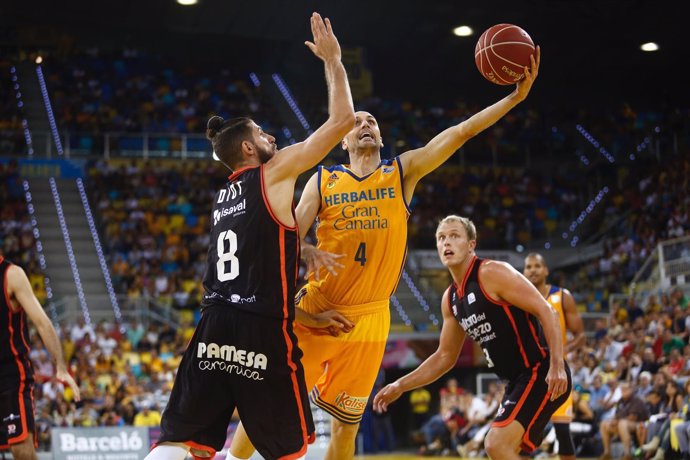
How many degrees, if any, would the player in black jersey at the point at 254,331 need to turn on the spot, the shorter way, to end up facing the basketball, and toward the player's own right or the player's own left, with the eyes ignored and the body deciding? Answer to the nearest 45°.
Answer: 0° — they already face it

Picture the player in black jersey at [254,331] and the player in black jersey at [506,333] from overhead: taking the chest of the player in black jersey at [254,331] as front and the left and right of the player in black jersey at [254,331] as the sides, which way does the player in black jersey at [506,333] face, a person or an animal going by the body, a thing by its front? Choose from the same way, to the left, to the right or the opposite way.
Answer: the opposite way

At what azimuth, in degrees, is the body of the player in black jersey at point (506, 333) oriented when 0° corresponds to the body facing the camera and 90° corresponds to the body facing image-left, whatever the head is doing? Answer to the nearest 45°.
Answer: approximately 45°

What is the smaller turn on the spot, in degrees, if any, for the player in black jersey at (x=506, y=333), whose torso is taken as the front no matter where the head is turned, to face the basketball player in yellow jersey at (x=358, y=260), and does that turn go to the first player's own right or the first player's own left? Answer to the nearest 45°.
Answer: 0° — they already face them

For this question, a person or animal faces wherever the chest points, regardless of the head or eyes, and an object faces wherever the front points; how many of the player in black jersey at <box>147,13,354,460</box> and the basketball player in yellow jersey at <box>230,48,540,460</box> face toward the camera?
1

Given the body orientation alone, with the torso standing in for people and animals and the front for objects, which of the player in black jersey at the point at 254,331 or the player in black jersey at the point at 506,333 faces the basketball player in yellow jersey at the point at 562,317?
the player in black jersey at the point at 254,331

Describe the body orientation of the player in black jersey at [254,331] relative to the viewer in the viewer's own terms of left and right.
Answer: facing away from the viewer and to the right of the viewer

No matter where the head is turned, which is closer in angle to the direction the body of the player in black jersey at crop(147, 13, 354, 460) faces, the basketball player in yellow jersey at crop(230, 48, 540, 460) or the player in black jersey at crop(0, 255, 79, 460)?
the basketball player in yellow jersey

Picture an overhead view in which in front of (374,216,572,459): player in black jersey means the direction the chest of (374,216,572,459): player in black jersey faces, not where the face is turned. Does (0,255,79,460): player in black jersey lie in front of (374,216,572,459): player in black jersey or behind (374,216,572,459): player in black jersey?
in front

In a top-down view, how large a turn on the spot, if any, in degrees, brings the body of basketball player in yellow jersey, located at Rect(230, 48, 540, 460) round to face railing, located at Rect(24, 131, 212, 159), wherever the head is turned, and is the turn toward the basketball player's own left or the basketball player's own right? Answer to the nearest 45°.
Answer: approximately 180°

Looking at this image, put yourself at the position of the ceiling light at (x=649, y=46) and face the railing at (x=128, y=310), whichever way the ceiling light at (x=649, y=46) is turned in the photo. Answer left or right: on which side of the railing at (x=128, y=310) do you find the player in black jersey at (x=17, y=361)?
left

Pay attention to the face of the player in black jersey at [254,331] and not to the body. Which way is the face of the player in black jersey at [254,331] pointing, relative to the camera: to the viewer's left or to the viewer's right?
to the viewer's right
